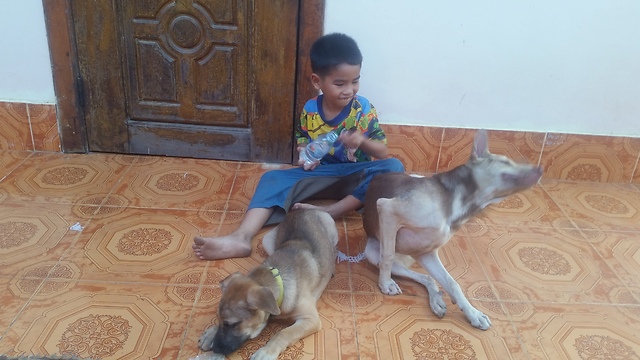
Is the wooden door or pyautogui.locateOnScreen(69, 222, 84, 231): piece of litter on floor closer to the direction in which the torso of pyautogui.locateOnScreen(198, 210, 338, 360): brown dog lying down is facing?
the piece of litter on floor

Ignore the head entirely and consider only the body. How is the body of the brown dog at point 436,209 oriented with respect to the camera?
to the viewer's right

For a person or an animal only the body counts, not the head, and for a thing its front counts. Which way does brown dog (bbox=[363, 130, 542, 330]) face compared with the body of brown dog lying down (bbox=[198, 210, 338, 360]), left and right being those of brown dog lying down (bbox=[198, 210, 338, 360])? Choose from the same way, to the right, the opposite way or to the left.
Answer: to the left

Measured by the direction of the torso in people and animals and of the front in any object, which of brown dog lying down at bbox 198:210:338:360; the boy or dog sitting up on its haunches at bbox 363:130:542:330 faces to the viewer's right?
dog sitting up on its haunches at bbox 363:130:542:330

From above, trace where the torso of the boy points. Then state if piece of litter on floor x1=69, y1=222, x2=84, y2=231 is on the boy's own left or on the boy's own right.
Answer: on the boy's own right

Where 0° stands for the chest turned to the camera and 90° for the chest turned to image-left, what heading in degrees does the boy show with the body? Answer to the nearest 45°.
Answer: approximately 0°

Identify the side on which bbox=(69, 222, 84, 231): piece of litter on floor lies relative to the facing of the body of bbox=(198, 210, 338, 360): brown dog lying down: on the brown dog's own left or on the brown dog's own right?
on the brown dog's own right

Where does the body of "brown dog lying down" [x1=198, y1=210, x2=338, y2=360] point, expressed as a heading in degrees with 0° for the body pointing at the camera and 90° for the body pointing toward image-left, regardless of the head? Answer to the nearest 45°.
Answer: approximately 45°

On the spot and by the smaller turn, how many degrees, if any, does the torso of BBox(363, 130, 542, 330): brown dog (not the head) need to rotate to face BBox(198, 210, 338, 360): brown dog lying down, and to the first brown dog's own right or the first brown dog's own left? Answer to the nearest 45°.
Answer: approximately 135° to the first brown dog's own right

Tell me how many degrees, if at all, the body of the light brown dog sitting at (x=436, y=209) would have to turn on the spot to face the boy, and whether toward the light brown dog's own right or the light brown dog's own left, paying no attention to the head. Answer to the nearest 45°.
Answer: approximately 135° to the light brown dog's own left

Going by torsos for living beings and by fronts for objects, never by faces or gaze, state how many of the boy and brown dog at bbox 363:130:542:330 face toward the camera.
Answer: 1

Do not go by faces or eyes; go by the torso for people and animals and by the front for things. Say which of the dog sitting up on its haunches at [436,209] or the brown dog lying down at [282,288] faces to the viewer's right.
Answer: the dog sitting up on its haunches at [436,209]
